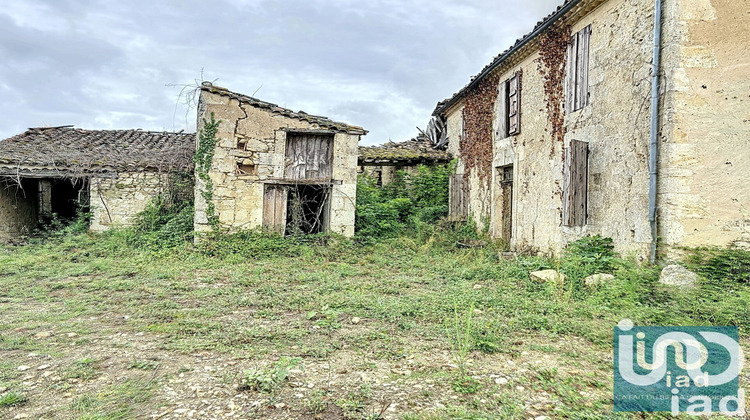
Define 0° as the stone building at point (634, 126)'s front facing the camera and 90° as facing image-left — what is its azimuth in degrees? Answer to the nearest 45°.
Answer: approximately 45°

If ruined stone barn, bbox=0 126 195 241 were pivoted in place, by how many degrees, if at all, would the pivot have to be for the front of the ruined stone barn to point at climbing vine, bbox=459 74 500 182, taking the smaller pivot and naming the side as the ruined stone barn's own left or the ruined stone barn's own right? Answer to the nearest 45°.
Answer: approximately 45° to the ruined stone barn's own left

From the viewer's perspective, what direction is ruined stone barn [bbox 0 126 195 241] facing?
toward the camera

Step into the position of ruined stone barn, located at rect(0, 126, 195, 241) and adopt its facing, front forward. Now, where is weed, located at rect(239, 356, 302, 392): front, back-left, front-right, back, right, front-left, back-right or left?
front

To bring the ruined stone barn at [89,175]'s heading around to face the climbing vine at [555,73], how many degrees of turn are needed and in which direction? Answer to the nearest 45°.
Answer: approximately 45° to its left

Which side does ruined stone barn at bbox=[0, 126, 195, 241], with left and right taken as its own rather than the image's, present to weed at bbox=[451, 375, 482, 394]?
front

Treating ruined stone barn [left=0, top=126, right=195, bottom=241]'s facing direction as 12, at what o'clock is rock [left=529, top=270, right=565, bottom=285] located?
The rock is roughly at 11 o'clock from the ruined stone barn.

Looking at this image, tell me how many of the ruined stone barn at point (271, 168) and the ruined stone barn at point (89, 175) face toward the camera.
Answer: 2

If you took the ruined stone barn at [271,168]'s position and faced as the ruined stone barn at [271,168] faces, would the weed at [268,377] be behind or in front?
in front

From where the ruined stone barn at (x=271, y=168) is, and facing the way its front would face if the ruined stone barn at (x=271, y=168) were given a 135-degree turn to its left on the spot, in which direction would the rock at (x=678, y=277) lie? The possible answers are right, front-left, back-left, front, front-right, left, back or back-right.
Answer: right

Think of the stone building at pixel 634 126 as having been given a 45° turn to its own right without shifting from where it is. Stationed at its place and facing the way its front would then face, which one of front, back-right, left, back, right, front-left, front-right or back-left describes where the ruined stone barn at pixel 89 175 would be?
front

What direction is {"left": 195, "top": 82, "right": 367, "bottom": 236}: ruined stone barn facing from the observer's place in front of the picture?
facing the viewer

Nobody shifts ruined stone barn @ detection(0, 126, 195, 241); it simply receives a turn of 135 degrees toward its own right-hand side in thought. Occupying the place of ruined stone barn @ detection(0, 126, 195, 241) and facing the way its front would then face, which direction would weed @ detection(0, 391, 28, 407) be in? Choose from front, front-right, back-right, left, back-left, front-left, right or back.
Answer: back-left

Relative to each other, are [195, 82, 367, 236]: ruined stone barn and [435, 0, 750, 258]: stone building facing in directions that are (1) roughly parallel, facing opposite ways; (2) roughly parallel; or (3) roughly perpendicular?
roughly perpendicular

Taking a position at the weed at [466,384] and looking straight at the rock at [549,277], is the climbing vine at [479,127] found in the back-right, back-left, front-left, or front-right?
front-left

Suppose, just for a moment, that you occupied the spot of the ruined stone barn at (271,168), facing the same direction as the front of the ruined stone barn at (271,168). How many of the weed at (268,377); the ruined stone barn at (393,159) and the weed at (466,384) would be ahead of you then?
2
